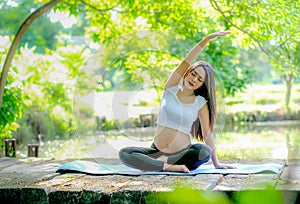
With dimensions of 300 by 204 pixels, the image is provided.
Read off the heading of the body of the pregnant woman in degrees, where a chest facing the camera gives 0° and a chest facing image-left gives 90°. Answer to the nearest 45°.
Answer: approximately 0°
